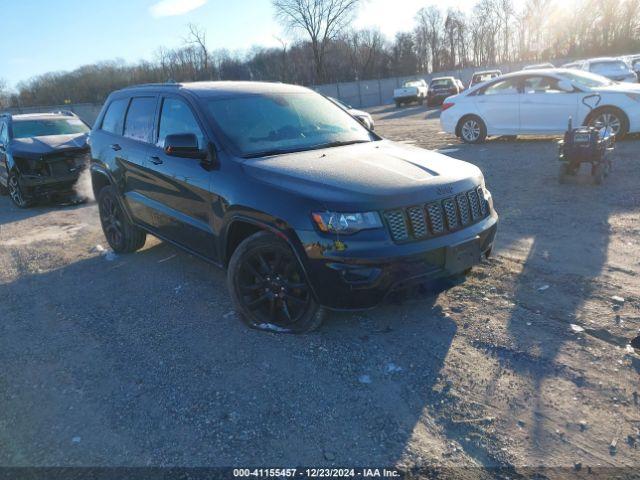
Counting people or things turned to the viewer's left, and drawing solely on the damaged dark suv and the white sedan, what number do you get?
0

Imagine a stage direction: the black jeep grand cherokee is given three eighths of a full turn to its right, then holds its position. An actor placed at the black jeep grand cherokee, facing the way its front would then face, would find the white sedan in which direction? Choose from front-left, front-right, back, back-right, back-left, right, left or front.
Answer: back-right

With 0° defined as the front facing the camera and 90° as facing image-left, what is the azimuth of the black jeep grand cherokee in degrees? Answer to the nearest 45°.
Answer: approximately 315°

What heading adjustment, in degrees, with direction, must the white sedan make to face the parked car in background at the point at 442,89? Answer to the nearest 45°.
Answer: approximately 90° to its left

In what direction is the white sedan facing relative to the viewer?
to the viewer's right

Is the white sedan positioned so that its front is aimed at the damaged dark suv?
no

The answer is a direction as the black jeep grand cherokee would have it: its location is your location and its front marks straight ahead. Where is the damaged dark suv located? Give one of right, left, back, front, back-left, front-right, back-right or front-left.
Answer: back

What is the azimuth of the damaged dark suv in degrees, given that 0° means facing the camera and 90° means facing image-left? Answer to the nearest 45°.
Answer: approximately 315°

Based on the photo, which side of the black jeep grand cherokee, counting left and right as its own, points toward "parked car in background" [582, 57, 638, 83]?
left

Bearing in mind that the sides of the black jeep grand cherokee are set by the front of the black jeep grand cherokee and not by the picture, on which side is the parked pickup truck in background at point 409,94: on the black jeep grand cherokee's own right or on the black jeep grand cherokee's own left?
on the black jeep grand cherokee's own left

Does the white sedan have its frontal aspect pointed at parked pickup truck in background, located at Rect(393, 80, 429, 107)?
no

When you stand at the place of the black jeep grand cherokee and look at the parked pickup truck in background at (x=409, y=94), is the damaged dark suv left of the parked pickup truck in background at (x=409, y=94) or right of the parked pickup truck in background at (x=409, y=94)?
left

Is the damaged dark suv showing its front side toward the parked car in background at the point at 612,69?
no
